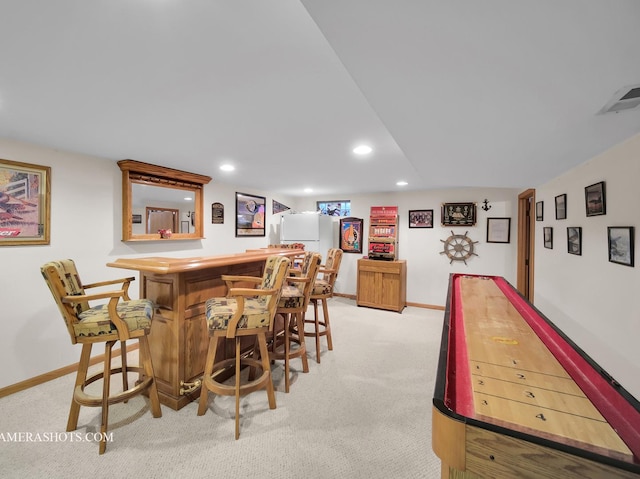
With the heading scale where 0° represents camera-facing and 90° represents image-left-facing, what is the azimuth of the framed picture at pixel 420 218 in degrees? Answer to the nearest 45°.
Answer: approximately 0°

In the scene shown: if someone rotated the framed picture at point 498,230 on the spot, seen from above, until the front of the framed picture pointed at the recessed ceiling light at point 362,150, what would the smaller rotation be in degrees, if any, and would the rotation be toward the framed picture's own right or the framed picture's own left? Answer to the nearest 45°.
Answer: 0° — it already faces it

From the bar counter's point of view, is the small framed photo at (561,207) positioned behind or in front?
in front

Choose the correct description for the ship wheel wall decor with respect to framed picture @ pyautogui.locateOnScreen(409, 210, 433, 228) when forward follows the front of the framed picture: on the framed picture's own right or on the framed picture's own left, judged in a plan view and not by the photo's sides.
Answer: on the framed picture's own left

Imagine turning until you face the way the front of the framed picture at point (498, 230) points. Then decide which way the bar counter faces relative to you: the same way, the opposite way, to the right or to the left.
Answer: to the left

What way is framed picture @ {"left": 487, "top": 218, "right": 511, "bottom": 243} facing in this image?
toward the camera

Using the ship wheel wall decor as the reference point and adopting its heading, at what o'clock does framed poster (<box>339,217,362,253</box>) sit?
The framed poster is roughly at 3 o'clock from the ship wheel wall decor.

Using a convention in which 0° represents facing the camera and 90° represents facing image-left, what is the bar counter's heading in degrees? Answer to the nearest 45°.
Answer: approximately 315°

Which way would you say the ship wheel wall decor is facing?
toward the camera

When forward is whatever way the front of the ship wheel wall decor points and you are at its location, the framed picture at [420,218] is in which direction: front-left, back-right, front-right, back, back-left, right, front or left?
right

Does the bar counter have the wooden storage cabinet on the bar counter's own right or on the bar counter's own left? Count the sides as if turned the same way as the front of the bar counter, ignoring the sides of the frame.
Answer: on the bar counter's own left

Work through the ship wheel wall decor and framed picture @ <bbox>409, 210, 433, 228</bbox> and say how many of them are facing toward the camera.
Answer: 2
